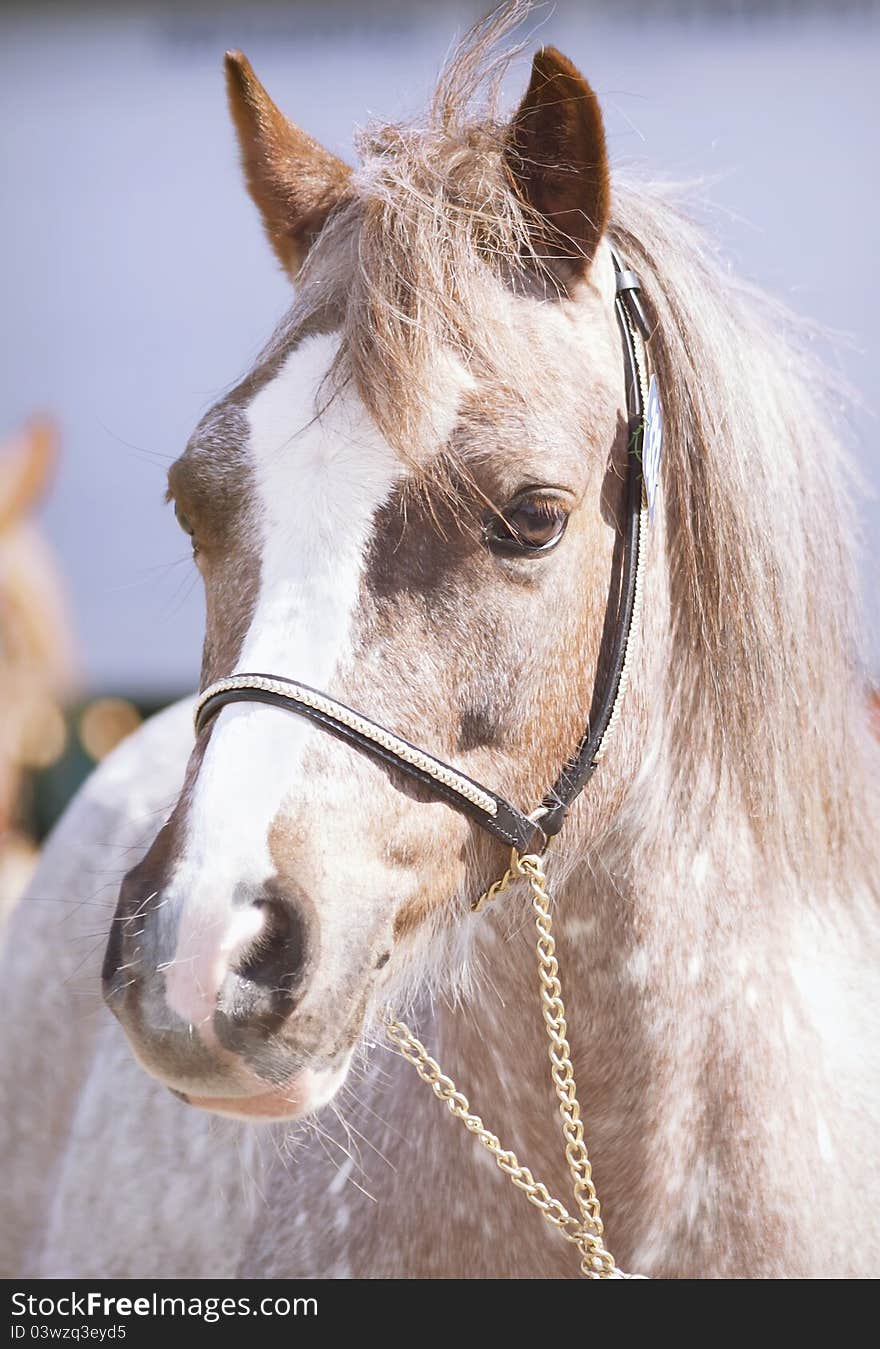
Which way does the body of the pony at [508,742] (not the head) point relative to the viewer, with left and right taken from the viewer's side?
facing the viewer and to the left of the viewer
